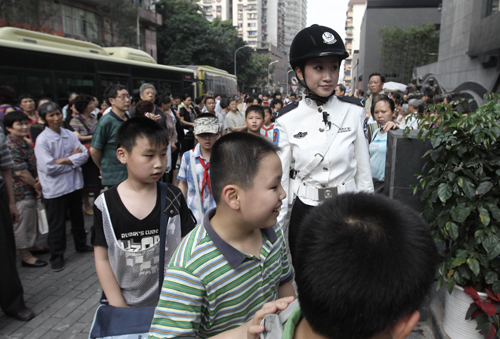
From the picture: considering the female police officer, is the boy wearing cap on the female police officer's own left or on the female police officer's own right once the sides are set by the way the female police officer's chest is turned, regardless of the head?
on the female police officer's own right

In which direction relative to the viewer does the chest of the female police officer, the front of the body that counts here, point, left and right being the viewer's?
facing the viewer

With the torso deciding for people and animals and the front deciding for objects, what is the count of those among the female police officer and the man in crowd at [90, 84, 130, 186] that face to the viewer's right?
1

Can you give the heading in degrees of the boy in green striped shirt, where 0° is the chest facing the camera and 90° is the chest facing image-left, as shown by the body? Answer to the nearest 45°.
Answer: approximately 315°

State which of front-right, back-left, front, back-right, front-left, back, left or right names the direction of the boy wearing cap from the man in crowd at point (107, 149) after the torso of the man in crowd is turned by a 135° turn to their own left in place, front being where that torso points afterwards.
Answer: back

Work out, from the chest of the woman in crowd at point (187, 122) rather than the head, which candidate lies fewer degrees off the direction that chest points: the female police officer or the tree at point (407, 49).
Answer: the female police officer

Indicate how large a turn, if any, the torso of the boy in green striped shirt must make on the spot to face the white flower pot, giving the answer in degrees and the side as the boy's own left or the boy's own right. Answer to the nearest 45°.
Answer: approximately 90° to the boy's own left

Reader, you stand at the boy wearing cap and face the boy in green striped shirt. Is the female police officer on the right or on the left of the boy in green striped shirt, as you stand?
left

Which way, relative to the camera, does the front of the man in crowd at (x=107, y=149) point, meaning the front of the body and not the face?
to the viewer's right

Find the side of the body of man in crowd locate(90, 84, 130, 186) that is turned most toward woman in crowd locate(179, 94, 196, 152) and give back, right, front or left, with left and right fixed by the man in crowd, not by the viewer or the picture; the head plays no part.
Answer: left

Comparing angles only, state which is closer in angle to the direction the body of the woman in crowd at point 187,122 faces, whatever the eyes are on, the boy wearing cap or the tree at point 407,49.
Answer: the boy wearing cap

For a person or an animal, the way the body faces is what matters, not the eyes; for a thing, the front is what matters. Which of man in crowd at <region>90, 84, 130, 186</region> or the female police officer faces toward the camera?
the female police officer

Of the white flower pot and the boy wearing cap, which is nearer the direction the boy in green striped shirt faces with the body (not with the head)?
the white flower pot

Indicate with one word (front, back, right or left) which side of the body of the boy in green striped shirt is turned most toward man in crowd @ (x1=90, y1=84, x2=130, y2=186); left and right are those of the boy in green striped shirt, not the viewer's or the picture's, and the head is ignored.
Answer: back
